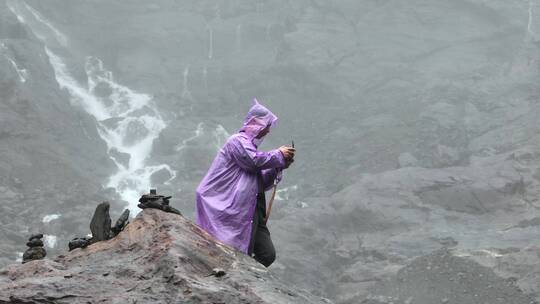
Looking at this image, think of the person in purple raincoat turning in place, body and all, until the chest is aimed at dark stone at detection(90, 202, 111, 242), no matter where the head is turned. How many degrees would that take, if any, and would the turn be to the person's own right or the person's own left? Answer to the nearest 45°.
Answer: approximately 180°

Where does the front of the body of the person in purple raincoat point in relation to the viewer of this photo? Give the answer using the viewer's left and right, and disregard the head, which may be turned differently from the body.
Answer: facing to the right of the viewer

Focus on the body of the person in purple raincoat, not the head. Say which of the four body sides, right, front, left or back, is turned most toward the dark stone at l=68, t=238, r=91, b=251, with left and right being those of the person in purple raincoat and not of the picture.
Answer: back

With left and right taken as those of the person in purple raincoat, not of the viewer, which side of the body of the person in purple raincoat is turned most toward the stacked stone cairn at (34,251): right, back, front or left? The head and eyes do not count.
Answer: back

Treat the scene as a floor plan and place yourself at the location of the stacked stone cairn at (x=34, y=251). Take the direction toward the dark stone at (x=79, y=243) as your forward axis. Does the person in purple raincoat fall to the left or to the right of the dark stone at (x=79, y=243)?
left

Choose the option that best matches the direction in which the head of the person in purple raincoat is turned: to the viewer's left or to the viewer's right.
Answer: to the viewer's right
